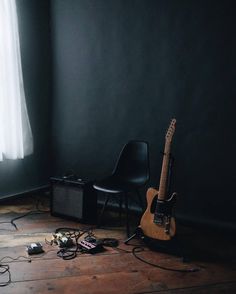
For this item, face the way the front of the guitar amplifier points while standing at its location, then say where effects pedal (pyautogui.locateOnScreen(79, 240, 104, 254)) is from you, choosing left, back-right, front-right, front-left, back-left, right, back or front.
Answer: front-left

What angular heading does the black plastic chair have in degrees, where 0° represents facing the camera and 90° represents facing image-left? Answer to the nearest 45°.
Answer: approximately 45°

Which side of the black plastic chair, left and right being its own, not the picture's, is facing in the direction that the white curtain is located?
right

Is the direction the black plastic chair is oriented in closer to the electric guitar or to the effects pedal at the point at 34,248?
the effects pedal

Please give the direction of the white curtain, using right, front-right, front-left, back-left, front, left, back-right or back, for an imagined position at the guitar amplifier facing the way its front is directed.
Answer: right

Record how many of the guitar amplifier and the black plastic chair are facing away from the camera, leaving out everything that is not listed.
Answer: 0

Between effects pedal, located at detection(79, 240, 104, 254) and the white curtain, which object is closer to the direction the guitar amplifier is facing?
the effects pedal

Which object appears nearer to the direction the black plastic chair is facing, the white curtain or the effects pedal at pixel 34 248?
the effects pedal

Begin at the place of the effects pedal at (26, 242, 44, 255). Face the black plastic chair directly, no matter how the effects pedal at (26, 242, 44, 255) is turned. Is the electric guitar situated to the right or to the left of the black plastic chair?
right
